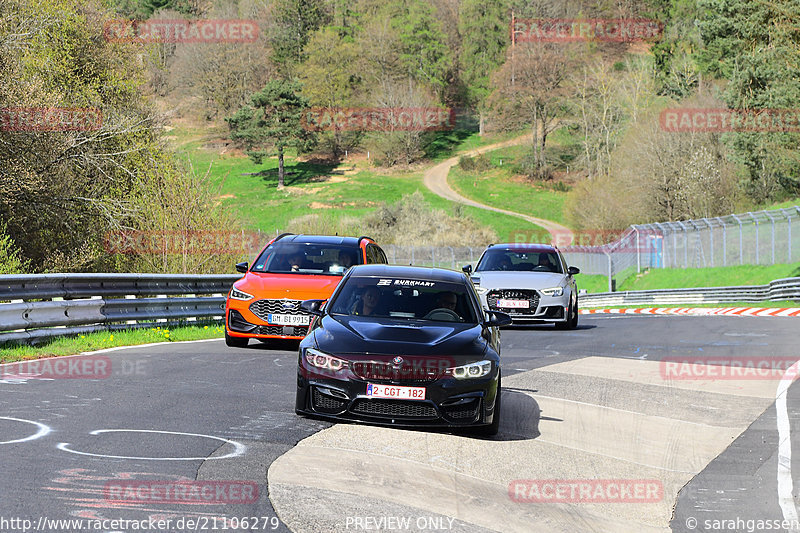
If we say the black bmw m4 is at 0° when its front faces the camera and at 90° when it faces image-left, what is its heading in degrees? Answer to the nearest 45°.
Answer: approximately 0°

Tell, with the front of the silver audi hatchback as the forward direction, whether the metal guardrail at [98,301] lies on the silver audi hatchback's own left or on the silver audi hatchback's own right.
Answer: on the silver audi hatchback's own right

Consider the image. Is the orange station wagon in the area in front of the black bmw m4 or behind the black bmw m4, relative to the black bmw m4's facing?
behind

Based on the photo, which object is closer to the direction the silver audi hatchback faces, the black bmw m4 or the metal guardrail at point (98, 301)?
the black bmw m4

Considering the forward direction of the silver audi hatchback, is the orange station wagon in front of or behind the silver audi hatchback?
in front

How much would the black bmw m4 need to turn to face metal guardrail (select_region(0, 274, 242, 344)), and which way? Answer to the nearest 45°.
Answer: approximately 135° to its right

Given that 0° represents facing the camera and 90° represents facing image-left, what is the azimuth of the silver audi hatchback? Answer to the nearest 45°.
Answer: approximately 0°

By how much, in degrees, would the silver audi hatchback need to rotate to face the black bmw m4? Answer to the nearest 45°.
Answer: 0° — it already faces it

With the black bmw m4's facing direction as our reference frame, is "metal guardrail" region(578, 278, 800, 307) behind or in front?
behind

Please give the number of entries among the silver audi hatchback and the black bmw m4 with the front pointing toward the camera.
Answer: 2
